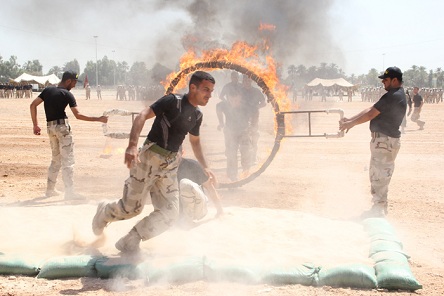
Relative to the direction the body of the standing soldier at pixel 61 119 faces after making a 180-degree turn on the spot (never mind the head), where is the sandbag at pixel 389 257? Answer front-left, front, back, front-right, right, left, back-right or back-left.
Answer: left

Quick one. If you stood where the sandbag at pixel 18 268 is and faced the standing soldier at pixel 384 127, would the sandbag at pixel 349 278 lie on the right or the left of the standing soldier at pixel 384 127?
right

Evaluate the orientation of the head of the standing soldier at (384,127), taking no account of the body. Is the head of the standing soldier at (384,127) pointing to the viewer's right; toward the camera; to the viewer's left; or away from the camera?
to the viewer's left

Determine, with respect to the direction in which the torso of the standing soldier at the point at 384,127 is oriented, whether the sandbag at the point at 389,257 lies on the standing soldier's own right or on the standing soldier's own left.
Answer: on the standing soldier's own left

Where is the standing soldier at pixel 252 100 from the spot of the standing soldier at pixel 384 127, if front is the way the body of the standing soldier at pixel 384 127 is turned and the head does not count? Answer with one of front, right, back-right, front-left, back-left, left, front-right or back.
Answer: front-right

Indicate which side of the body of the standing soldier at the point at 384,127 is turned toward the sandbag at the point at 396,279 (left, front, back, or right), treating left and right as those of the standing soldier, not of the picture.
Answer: left

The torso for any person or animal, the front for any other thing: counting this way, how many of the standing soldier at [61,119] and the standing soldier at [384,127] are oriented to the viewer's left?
1

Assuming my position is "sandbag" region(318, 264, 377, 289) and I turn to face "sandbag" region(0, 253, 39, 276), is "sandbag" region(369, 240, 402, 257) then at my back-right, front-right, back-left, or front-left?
back-right

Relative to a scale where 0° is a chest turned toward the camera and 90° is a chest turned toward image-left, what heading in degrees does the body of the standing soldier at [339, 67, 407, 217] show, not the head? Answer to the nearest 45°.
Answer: approximately 90°

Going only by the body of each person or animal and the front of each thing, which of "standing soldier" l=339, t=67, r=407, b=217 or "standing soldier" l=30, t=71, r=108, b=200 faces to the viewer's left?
"standing soldier" l=339, t=67, r=407, b=217

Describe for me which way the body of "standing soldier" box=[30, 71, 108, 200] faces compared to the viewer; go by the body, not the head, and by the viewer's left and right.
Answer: facing away from the viewer and to the right of the viewer

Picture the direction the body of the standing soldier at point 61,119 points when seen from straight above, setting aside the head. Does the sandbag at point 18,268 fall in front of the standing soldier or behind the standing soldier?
behind

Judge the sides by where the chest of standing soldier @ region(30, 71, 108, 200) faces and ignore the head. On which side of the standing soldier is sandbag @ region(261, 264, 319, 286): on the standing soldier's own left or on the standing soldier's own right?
on the standing soldier's own right
